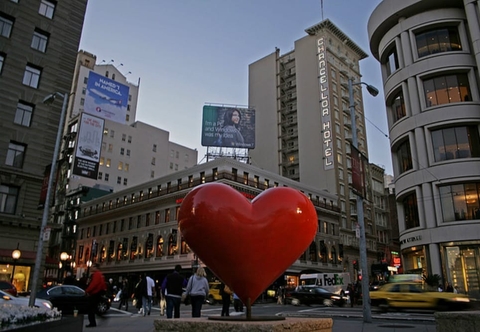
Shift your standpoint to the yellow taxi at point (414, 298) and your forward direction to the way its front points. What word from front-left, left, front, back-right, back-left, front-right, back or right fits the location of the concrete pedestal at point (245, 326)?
right

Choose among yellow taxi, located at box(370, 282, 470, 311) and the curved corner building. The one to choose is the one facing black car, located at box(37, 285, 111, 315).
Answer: the curved corner building

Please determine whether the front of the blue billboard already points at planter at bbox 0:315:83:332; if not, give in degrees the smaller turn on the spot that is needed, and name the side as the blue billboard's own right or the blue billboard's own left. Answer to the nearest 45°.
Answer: approximately 45° to the blue billboard's own right

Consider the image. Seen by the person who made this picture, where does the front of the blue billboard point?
facing the viewer and to the right of the viewer

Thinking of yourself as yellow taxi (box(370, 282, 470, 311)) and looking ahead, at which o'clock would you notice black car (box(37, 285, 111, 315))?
The black car is roughly at 5 o'clock from the yellow taxi.

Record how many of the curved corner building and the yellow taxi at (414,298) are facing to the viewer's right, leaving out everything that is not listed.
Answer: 1

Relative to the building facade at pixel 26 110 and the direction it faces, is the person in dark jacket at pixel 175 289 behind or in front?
in front

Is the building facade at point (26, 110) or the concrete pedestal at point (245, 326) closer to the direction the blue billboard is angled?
the concrete pedestal

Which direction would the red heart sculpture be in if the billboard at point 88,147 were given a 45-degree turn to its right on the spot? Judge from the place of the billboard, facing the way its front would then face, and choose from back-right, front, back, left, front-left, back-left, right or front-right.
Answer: front

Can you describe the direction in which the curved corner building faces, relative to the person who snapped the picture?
facing the viewer and to the left of the viewer

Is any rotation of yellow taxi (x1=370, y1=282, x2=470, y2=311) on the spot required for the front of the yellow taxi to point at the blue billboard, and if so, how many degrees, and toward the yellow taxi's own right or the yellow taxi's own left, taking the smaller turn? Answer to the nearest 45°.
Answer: approximately 180°

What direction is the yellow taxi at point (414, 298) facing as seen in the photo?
to the viewer's right

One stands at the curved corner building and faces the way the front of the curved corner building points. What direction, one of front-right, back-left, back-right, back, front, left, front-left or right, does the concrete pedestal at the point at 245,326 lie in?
front-left

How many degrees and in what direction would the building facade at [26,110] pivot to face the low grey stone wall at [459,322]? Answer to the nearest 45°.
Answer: approximately 45° to its right

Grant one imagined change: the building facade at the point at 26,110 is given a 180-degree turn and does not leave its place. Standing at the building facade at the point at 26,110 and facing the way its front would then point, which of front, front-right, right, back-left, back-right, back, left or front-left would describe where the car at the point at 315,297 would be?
back-right
